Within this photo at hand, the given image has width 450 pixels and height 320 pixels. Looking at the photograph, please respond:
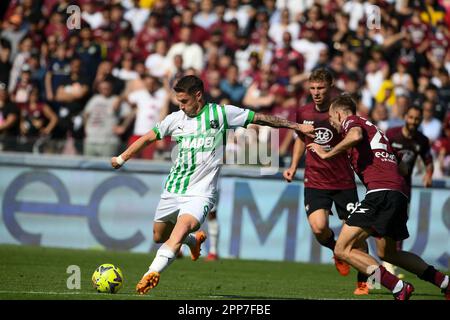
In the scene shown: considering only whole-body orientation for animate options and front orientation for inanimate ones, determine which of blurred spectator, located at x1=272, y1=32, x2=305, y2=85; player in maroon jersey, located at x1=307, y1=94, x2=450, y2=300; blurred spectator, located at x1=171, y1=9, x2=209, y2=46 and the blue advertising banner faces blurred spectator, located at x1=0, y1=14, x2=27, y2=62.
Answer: the player in maroon jersey

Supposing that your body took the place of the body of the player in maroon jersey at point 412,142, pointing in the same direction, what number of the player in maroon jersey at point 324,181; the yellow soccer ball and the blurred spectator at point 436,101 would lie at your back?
1

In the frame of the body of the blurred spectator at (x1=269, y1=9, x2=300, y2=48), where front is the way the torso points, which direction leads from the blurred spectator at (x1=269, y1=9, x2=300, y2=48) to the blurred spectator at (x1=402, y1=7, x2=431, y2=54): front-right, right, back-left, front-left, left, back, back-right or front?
left

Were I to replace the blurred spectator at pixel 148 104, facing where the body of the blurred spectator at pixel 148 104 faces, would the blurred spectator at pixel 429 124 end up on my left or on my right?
on my left

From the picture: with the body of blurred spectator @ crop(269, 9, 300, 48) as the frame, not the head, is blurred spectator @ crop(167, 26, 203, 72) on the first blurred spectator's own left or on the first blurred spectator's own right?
on the first blurred spectator's own right

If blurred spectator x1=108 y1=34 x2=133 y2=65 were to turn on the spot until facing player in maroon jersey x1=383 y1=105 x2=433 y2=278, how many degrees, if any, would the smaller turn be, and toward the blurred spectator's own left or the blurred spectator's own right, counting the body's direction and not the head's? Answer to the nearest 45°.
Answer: approximately 45° to the blurred spectator's own left

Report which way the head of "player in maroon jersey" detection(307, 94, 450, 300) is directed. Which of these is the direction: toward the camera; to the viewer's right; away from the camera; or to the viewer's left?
to the viewer's left

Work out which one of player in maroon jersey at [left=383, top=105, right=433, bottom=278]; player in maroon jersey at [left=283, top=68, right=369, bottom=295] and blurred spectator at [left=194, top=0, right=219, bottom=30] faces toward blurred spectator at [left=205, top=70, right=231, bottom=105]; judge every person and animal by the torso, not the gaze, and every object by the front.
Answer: blurred spectator at [left=194, top=0, right=219, bottom=30]

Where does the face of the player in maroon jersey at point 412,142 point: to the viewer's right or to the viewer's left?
to the viewer's left

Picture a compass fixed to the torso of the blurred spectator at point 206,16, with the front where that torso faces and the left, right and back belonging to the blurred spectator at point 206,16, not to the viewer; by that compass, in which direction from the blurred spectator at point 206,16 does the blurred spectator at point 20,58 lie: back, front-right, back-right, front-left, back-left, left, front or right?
right

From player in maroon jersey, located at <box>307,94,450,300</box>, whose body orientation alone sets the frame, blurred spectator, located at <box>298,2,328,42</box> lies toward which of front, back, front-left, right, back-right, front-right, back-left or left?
front-right

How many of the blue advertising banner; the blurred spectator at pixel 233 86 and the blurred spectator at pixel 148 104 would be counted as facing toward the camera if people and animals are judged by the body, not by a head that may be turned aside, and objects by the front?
3
